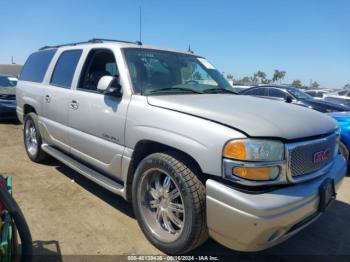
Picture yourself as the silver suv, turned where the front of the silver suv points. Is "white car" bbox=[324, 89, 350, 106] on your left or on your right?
on your left

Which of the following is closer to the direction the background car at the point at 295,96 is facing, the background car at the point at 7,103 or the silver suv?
the silver suv

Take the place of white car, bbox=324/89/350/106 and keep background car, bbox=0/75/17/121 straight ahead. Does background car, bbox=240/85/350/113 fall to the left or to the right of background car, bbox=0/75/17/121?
left

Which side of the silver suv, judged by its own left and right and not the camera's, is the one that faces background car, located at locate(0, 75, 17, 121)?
back

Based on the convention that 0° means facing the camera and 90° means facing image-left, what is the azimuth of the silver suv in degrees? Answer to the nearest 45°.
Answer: approximately 315°

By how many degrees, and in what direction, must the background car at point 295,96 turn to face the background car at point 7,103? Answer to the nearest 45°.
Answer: approximately 135° to its right
